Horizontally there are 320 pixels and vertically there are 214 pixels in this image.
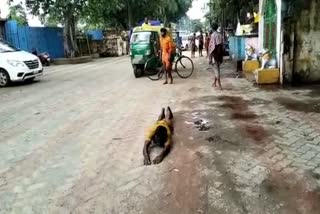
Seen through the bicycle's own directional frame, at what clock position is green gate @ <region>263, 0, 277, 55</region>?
The green gate is roughly at 1 o'clock from the bicycle.

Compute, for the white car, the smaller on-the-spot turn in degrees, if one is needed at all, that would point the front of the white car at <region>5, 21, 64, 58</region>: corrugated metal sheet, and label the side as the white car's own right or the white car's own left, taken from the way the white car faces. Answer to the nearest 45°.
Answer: approximately 135° to the white car's own left

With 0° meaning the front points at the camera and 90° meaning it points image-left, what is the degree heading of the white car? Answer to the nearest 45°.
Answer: approximately 315°

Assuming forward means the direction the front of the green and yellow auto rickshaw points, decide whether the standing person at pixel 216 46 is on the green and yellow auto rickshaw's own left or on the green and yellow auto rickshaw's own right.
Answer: on the green and yellow auto rickshaw's own left

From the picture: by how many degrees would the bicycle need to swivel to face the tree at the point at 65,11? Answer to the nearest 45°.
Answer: approximately 135° to its left

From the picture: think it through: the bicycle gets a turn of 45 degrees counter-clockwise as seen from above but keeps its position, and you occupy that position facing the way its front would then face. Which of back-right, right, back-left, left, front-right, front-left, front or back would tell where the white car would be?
back-left

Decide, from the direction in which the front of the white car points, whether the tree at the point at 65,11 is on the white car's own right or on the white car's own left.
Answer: on the white car's own left

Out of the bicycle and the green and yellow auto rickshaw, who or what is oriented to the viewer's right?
the bicycle

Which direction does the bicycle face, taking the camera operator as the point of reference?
facing to the right of the viewer

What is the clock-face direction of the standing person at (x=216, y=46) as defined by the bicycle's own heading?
The standing person is roughly at 2 o'clock from the bicycle.

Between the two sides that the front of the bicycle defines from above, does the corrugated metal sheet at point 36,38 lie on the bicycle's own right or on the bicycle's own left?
on the bicycle's own left

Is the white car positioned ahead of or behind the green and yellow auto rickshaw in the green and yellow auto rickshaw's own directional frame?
ahead

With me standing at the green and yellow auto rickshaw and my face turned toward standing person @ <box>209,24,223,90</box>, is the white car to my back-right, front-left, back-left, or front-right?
back-right

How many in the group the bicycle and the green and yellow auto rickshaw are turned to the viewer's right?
1

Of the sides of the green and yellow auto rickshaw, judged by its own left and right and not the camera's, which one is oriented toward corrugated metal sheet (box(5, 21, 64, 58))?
right

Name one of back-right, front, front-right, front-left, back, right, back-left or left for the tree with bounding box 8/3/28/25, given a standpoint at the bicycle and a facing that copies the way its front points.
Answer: back-left
